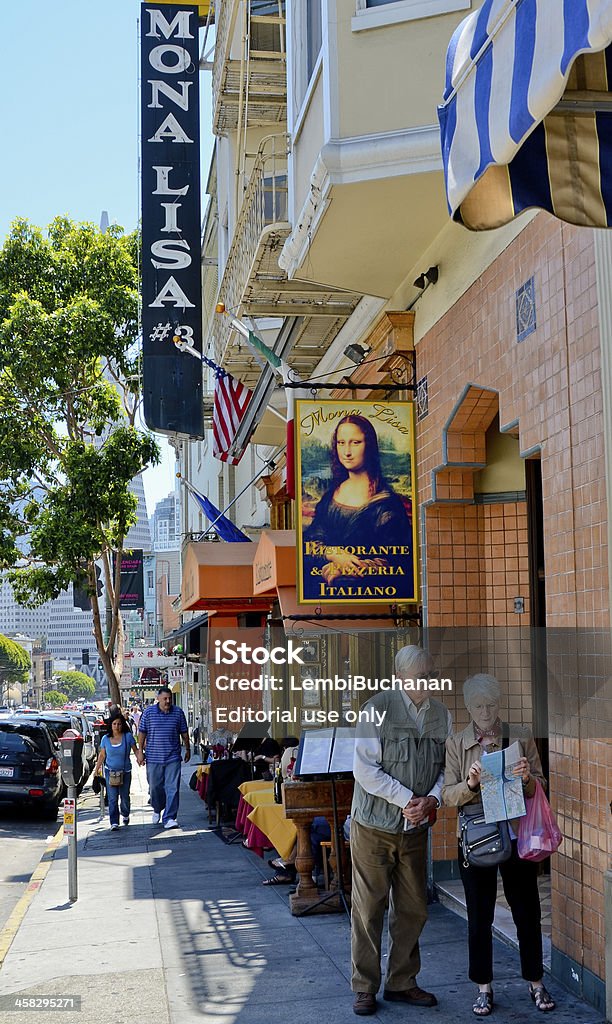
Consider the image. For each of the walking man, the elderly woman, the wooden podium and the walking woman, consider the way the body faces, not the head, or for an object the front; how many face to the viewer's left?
0

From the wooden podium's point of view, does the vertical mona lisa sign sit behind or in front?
behind

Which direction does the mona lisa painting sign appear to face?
toward the camera

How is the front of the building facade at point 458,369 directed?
to the viewer's left

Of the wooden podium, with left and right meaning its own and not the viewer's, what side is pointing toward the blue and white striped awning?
front

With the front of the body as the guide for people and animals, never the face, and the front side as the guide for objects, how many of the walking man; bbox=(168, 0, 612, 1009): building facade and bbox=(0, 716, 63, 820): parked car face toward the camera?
1

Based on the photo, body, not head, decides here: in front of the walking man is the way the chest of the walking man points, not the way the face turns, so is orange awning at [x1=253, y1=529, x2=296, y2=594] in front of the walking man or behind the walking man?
in front

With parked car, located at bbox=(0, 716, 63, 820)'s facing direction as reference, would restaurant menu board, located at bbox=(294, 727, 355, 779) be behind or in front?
behind

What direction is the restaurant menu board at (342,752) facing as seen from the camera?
toward the camera

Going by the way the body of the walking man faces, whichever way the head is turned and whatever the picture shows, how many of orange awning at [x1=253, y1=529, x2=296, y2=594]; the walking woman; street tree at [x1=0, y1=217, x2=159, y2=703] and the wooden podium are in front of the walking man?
2

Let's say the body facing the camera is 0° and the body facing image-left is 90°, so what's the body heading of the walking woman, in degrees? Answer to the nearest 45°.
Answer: approximately 0°

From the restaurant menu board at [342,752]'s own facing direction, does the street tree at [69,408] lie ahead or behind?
behind

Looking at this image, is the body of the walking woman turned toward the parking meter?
yes

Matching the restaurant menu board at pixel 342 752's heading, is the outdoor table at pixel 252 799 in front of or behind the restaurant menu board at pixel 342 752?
behind

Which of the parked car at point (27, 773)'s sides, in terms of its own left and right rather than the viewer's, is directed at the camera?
back

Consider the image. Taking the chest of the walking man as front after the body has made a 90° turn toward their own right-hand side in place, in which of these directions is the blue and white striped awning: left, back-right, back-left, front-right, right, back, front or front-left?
left
